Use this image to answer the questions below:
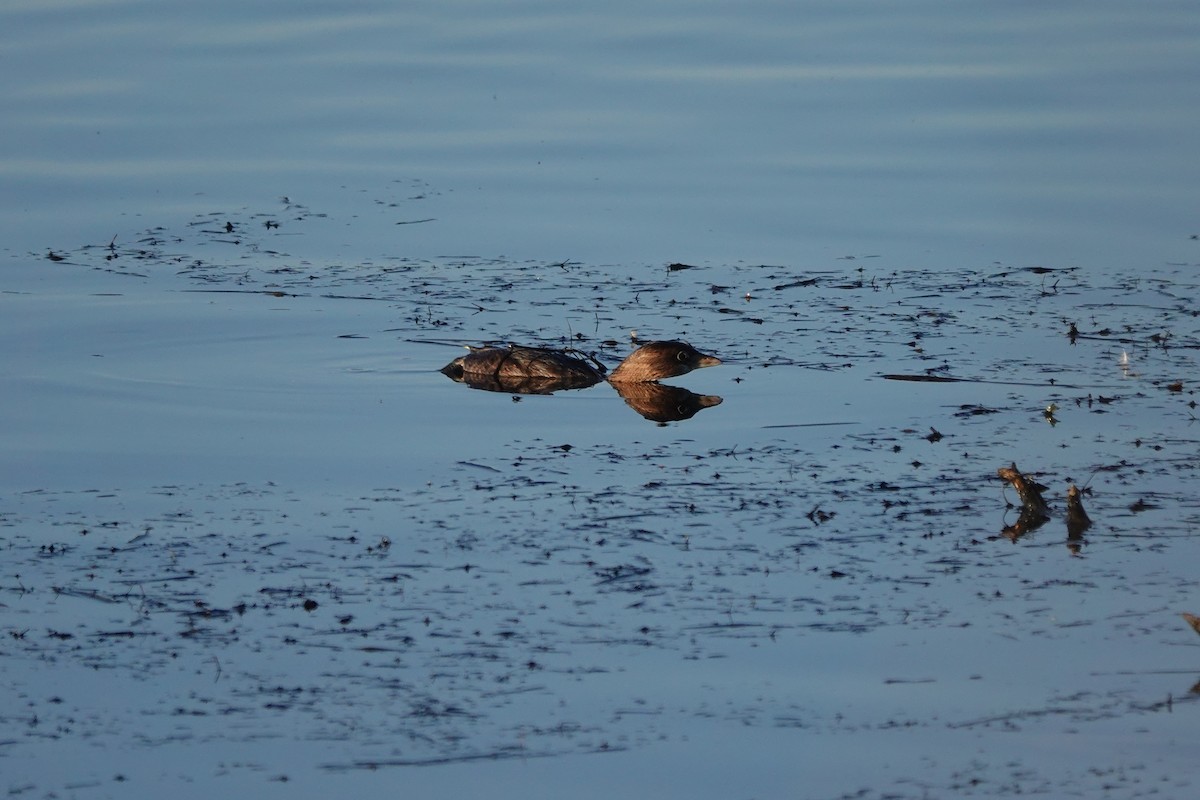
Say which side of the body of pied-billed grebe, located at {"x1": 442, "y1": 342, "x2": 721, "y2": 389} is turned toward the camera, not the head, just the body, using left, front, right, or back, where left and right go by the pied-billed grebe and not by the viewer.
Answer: right

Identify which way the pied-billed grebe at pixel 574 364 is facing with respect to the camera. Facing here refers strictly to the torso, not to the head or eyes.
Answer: to the viewer's right
